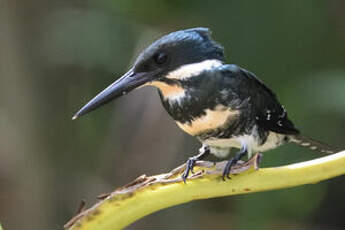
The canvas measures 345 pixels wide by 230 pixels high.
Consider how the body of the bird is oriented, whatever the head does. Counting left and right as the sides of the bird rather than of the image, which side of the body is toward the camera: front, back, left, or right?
left
